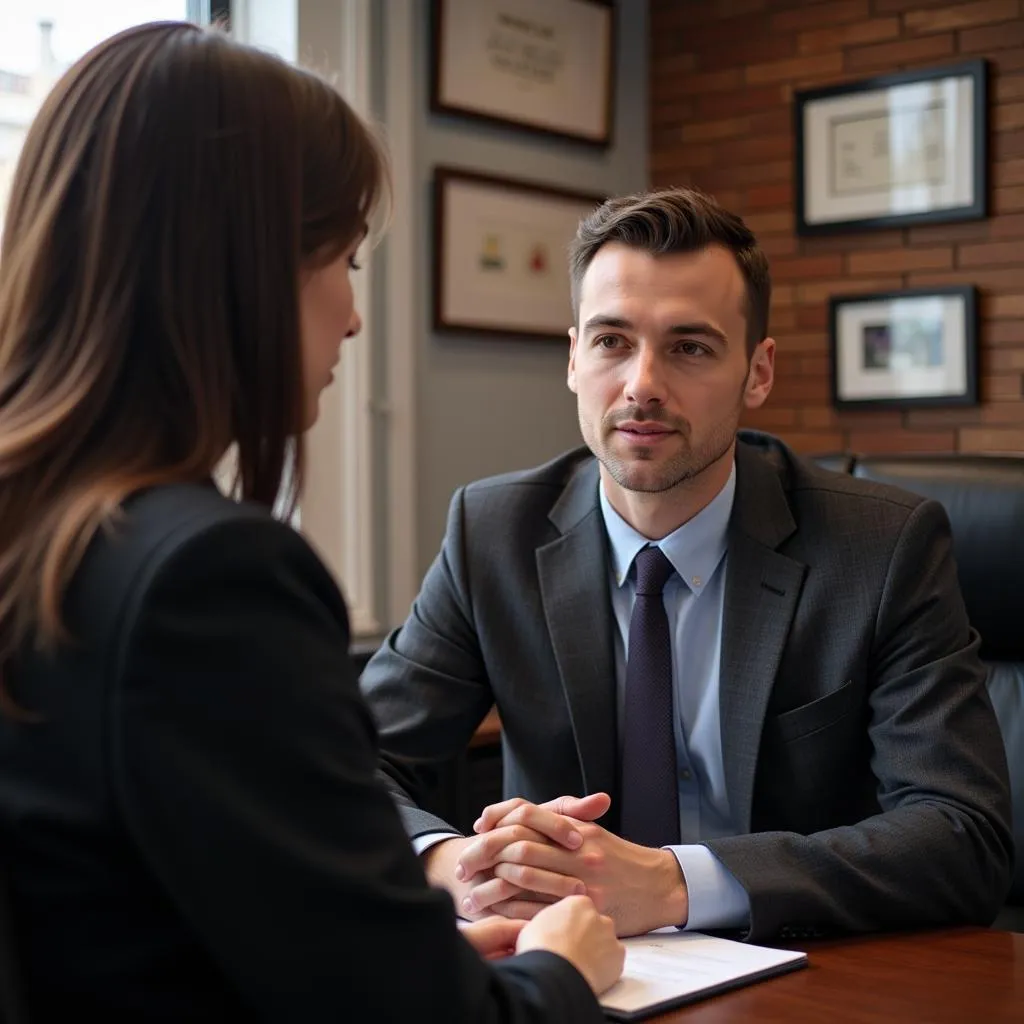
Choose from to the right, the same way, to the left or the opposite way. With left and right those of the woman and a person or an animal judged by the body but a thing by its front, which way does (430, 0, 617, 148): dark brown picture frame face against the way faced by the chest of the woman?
to the right

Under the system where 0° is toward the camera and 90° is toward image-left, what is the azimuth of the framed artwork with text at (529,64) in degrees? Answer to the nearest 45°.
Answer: approximately 315°

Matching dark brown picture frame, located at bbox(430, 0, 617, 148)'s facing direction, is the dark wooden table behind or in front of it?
in front

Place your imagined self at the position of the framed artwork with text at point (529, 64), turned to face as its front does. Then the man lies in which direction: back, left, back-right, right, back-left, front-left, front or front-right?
front-right

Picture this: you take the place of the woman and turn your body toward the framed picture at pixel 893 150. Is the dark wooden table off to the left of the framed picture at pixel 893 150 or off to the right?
right

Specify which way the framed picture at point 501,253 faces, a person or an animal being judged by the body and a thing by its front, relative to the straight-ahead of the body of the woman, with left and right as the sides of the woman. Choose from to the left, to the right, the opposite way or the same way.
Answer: to the right

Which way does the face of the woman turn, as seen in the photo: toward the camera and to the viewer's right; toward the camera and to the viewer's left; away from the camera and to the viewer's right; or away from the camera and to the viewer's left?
away from the camera and to the viewer's right

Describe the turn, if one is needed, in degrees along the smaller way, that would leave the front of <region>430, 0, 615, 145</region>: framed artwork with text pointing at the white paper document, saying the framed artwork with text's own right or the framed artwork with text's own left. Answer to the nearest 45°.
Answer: approximately 45° to the framed artwork with text's own right
